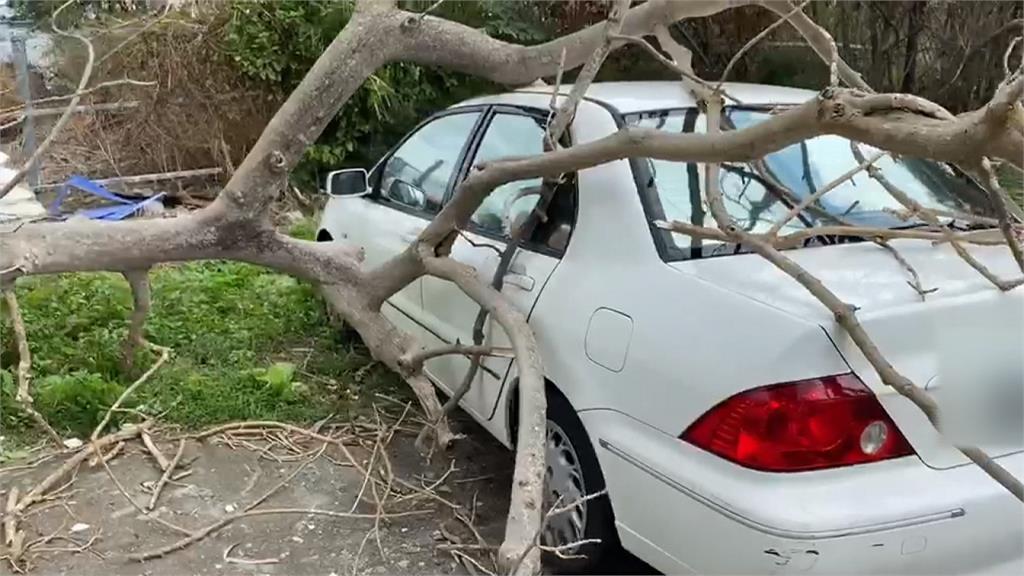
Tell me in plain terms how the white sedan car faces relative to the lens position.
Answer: facing away from the viewer and to the left of the viewer

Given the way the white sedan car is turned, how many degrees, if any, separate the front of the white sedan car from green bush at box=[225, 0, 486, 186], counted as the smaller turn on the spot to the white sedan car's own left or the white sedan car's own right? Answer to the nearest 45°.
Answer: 0° — it already faces it

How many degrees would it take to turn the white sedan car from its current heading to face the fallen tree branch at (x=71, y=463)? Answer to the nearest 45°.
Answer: approximately 45° to its left

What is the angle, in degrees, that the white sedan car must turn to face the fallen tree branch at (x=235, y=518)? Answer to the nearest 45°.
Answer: approximately 45° to its left

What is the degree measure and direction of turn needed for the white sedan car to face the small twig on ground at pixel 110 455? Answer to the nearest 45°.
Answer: approximately 45° to its left
